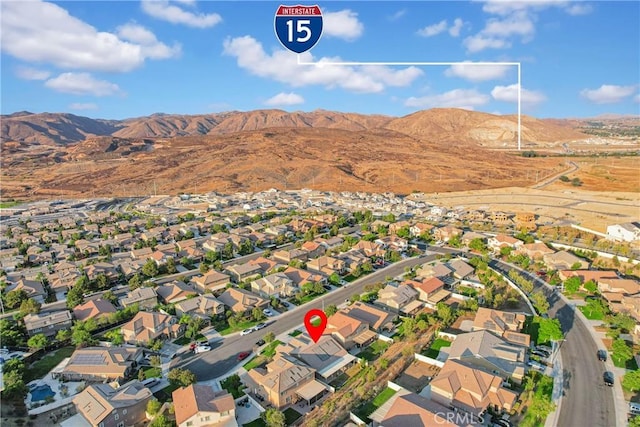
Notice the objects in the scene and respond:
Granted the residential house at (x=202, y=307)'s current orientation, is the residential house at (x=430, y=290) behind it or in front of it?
in front

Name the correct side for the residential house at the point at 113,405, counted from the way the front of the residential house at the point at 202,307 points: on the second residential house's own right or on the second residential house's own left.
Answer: on the second residential house's own right

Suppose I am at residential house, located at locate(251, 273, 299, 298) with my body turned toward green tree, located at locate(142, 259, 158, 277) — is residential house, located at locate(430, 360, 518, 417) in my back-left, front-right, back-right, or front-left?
back-left

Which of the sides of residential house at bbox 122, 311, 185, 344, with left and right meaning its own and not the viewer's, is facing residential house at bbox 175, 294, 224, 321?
left

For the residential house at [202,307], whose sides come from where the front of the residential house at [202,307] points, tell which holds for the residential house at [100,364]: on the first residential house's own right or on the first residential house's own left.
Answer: on the first residential house's own right

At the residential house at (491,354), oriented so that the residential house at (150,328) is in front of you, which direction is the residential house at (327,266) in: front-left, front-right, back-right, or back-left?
front-right

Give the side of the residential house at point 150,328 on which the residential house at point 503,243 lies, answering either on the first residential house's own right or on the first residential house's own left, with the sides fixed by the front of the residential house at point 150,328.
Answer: on the first residential house's own left

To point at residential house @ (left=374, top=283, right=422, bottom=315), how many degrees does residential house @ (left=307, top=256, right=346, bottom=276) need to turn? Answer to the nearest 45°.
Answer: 0° — it already faces it

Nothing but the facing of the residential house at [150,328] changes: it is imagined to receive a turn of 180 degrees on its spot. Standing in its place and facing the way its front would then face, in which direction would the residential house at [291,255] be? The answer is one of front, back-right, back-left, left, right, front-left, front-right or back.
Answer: right

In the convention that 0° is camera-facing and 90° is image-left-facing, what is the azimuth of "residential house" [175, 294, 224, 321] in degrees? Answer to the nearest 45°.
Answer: approximately 315°

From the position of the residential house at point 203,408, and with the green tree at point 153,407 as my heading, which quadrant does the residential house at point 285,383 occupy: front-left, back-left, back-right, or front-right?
back-right

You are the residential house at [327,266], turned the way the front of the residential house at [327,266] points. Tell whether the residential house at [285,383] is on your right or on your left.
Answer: on your right

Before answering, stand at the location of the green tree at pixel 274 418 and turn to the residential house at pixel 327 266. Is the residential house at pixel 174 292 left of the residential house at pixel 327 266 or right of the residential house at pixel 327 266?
left

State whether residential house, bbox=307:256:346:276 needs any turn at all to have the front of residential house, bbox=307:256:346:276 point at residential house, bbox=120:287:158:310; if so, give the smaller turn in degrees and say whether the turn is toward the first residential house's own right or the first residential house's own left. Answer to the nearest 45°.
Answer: approximately 90° to the first residential house's own right

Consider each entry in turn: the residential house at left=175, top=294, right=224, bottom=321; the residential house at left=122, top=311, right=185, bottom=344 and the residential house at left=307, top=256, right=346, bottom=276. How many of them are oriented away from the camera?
0
